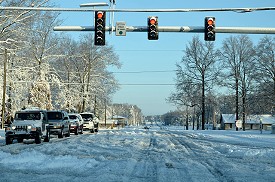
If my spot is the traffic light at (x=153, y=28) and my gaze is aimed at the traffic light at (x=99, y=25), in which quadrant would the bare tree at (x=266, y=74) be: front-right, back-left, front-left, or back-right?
back-right

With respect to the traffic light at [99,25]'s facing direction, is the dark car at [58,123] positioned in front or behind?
behind

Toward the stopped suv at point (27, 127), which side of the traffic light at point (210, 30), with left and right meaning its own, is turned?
right

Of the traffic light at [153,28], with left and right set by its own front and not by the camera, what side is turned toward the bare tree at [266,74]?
back

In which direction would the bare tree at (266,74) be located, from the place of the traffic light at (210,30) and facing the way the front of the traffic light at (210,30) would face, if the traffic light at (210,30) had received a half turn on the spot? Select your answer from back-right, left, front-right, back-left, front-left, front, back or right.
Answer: front

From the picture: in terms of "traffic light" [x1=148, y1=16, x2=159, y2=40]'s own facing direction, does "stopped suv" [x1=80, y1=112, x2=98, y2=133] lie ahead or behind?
behind
